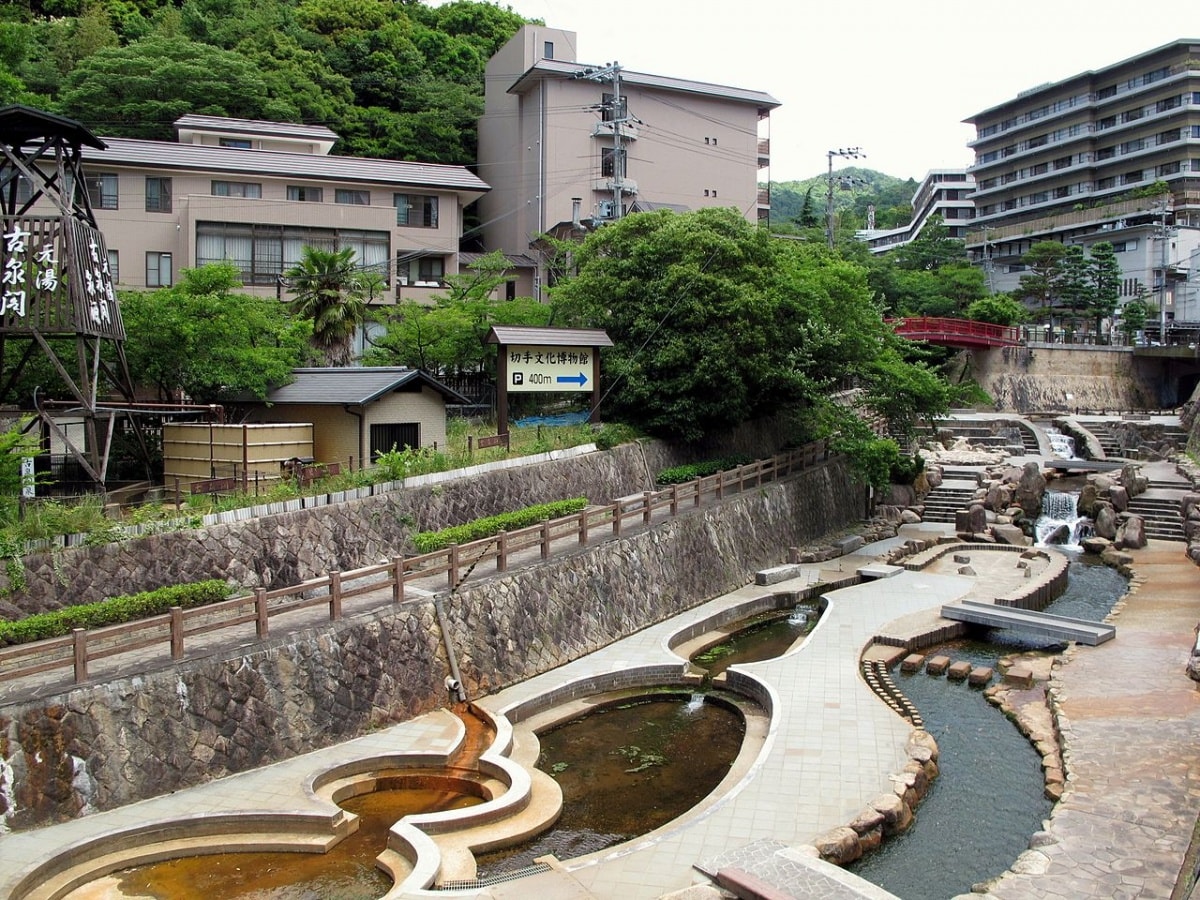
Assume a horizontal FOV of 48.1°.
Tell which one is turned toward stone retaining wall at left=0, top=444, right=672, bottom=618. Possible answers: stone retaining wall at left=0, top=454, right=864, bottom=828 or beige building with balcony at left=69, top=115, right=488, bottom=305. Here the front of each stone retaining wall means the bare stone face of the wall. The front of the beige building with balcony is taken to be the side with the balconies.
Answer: the beige building with balcony

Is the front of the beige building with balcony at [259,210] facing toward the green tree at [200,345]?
yes

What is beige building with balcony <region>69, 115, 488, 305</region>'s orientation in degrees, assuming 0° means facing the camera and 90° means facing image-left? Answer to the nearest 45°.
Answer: approximately 0°

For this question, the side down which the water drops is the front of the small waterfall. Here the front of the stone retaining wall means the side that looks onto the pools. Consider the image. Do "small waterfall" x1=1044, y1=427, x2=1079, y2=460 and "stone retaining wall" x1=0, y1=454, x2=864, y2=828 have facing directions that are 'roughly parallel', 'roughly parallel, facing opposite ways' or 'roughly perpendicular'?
roughly perpendicular

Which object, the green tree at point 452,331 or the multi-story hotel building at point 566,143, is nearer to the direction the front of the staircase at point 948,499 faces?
the green tree

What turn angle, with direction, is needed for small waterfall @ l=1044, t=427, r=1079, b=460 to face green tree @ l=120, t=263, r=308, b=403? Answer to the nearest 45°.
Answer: approximately 45° to its right
